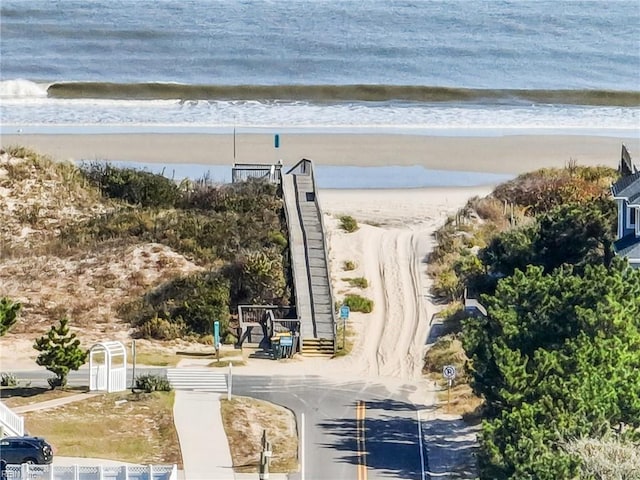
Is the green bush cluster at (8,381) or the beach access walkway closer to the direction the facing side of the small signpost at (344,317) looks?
the green bush cluster

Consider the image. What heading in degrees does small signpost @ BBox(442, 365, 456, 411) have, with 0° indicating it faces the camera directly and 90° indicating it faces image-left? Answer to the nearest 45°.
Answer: approximately 0°

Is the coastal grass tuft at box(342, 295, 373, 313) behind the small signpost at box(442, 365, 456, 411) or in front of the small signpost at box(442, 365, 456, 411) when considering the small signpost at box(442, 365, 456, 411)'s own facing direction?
behind

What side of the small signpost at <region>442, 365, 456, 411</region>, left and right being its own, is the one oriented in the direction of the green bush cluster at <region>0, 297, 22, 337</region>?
right

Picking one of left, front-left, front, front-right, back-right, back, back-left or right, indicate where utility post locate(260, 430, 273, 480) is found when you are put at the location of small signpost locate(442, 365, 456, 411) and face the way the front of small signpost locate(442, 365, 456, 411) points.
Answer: front-right

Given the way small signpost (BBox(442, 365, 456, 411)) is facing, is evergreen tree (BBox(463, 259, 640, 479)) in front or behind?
in front

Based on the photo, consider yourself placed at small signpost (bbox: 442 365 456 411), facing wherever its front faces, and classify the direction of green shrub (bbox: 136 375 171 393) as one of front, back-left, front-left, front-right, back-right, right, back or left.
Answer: right

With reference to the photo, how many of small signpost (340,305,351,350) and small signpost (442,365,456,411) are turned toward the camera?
2

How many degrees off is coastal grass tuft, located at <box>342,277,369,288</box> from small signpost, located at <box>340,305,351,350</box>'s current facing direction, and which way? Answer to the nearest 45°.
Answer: approximately 180°
